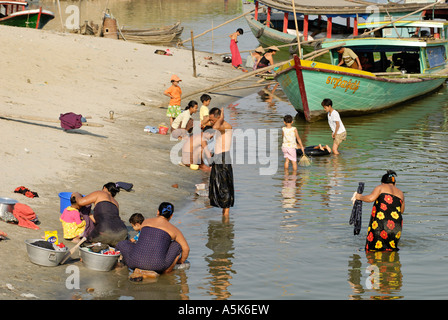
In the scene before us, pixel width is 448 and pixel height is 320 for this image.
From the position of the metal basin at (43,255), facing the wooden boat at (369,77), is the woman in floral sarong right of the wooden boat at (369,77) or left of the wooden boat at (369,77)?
right

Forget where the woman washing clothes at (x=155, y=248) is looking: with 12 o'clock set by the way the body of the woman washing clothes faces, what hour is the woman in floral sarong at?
The woman in floral sarong is roughly at 3 o'clock from the woman washing clothes.

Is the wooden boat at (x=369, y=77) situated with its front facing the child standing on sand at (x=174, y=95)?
yes

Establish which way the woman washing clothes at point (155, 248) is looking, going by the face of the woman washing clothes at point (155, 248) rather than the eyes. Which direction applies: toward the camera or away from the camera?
away from the camera

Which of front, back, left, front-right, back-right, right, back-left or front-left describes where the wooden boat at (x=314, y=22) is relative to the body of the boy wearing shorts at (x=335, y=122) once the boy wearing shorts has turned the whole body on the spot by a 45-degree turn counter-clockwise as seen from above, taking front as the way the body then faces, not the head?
back-right

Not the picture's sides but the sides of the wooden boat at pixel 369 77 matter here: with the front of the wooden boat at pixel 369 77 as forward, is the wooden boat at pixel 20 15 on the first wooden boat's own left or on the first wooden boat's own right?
on the first wooden boat's own right

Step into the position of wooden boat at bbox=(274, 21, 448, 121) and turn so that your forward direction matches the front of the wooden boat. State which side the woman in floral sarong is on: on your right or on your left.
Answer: on your left
